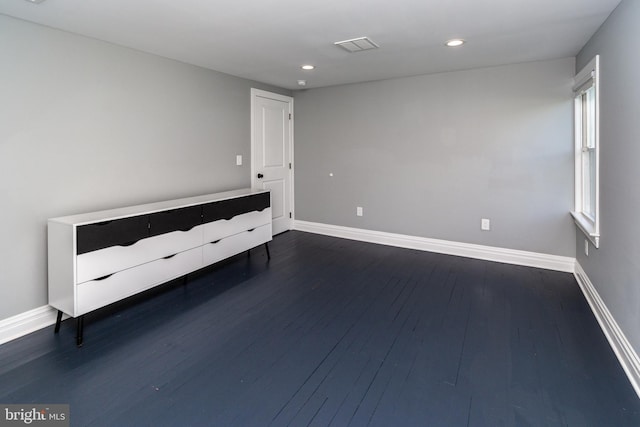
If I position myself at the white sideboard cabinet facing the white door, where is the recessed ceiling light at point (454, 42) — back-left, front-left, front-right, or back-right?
front-right

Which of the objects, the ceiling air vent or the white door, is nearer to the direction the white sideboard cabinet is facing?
the ceiling air vent

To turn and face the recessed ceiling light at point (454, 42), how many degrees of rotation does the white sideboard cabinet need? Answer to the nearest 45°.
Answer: approximately 45° to its left

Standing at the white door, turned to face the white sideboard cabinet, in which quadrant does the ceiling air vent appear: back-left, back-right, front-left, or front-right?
front-left

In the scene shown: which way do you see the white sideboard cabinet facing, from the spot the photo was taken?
facing the viewer and to the right of the viewer
